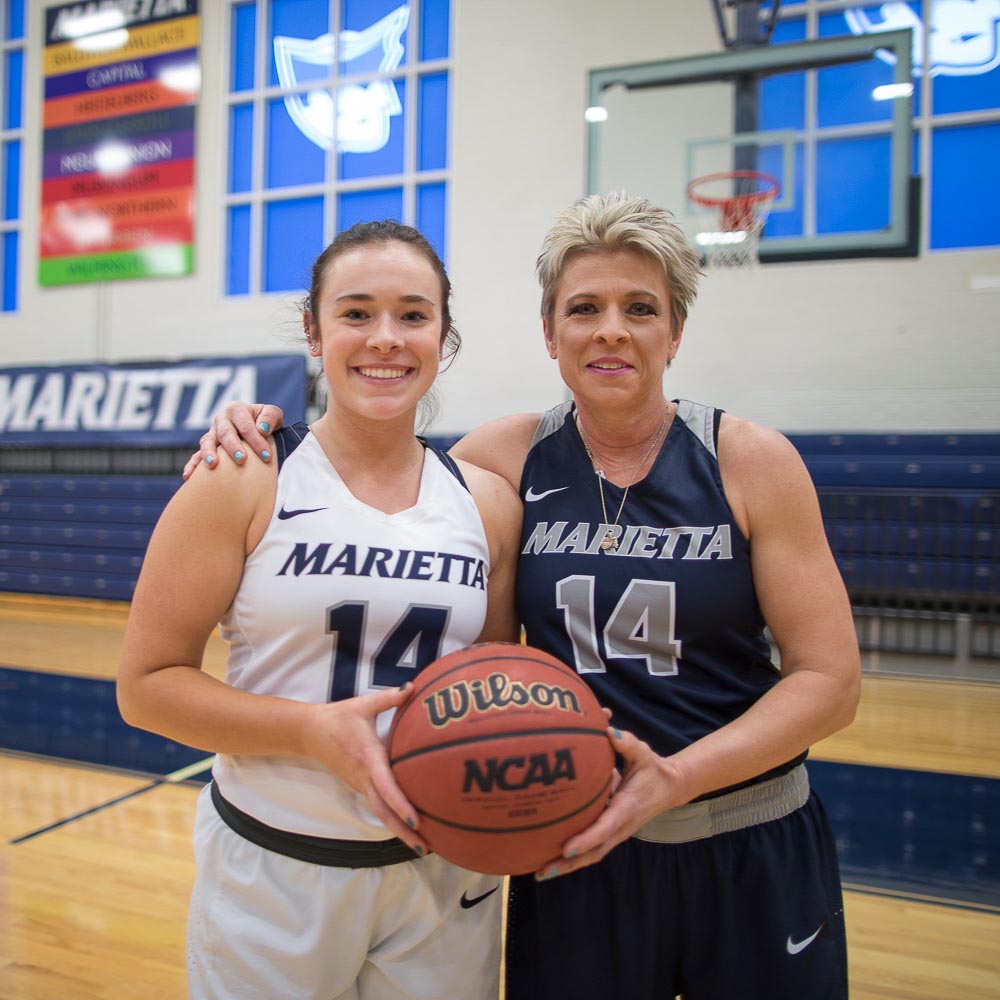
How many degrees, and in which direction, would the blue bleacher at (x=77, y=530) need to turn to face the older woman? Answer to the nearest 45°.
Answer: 0° — it already faces them

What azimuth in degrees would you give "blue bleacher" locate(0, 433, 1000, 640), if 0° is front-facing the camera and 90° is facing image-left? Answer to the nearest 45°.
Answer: approximately 0°

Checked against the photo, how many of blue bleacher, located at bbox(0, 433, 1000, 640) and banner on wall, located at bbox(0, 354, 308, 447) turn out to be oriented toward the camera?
2

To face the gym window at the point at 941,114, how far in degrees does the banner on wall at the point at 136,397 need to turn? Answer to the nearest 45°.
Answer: approximately 45° to its left
